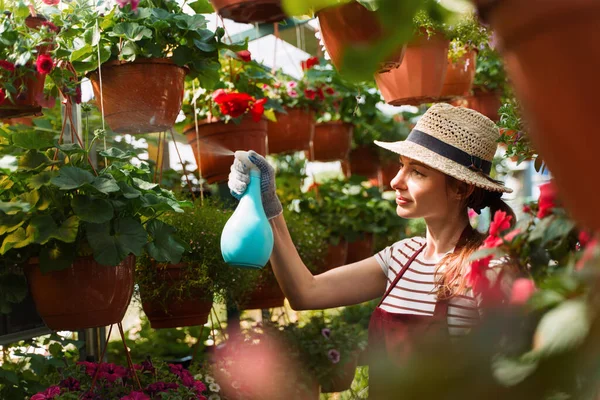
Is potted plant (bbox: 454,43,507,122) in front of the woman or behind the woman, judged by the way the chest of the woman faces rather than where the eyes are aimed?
behind

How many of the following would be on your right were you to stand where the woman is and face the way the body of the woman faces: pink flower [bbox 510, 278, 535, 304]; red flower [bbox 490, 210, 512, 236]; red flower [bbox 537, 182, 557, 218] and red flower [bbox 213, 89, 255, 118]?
1

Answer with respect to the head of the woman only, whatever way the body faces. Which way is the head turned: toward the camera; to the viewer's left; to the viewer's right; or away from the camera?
to the viewer's left

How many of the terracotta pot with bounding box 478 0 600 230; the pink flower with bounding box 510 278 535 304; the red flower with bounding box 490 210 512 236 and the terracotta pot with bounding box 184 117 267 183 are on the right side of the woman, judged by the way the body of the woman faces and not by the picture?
1

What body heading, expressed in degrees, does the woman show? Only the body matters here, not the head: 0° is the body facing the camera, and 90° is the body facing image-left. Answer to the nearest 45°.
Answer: approximately 45°

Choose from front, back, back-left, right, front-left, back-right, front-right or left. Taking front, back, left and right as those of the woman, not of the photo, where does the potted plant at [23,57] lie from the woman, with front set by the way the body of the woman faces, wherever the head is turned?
front-right

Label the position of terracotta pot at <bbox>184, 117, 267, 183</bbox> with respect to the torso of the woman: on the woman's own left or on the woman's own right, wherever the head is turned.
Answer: on the woman's own right

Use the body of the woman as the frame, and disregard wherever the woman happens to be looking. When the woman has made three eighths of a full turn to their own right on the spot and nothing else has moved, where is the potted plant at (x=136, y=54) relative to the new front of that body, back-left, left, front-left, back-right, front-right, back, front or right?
left
